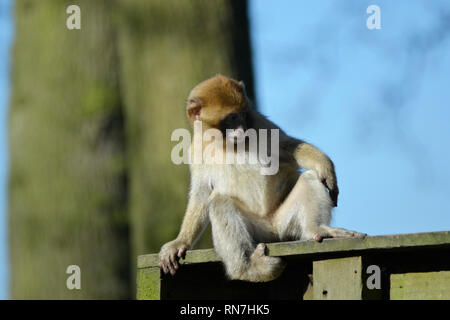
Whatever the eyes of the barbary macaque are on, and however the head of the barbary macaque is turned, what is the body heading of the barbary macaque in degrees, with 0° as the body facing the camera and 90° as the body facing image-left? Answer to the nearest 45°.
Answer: approximately 315°

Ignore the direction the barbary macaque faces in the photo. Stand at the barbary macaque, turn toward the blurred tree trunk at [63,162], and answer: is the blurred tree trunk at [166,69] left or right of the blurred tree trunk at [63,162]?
right

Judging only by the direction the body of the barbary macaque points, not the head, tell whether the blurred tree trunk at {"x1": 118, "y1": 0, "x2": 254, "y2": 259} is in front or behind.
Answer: behind

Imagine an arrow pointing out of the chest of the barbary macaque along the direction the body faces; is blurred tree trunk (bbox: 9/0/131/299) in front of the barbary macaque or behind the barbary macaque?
behind
